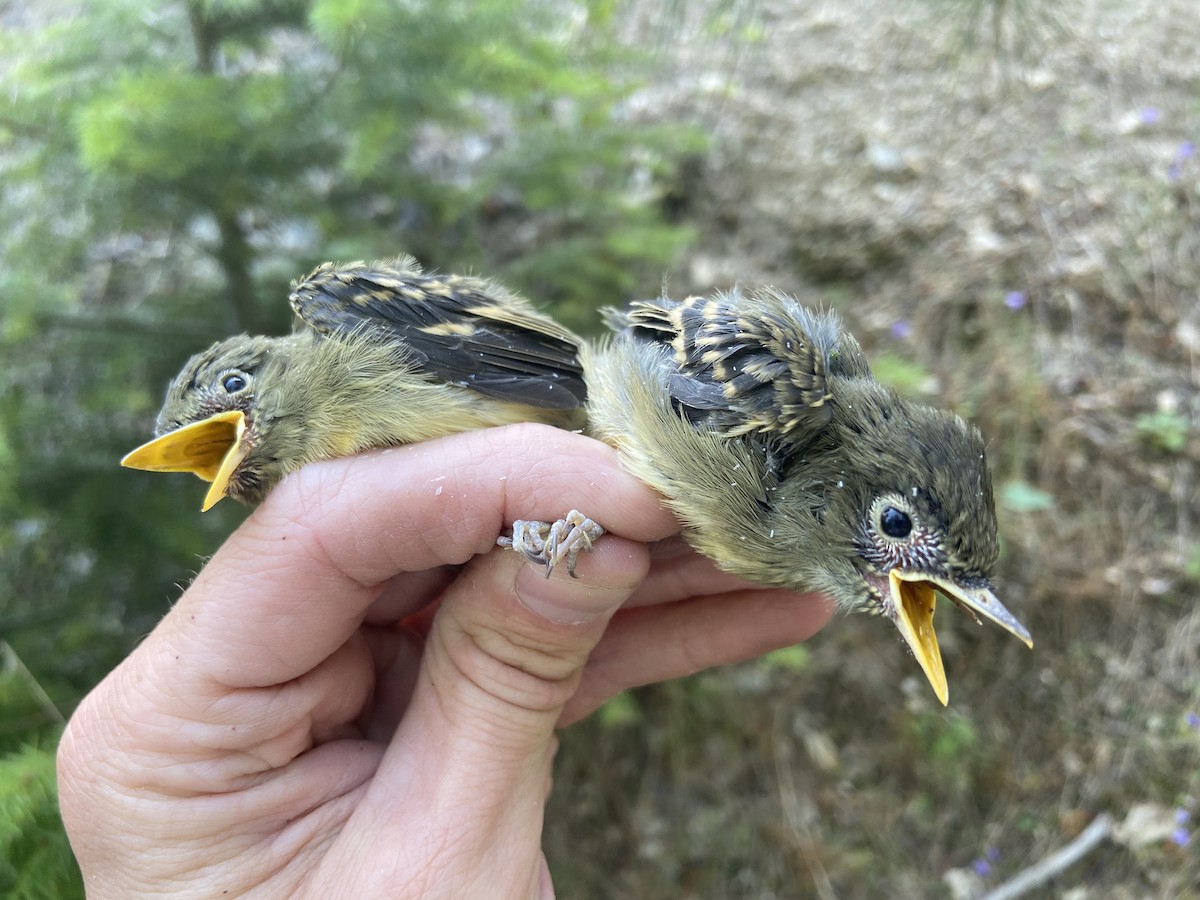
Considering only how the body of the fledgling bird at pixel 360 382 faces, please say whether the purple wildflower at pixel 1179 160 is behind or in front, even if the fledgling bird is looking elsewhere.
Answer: behind

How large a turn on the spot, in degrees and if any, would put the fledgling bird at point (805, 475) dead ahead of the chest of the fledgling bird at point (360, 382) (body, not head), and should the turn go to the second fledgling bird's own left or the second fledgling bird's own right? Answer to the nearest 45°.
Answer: approximately 135° to the second fledgling bird's own left

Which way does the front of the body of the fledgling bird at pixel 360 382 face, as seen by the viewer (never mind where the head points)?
to the viewer's left
